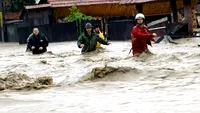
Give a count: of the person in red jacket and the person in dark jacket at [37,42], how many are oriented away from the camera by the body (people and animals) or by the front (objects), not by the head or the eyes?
0

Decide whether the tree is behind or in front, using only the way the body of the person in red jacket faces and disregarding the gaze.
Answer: behind

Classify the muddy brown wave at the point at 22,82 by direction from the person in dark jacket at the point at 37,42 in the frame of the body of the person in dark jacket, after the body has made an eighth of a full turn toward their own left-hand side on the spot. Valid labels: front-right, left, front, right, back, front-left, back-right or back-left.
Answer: front-right
